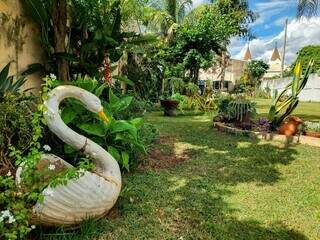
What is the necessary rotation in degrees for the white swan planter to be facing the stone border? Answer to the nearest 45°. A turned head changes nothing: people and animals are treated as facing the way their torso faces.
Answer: approximately 45° to its left

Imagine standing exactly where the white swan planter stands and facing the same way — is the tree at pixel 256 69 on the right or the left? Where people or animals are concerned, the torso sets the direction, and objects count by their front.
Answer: on its left

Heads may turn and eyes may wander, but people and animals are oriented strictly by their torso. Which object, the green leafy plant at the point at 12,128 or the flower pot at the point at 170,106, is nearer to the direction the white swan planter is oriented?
the flower pot

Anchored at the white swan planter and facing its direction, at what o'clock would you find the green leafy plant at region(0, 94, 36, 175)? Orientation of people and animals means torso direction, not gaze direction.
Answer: The green leafy plant is roughly at 7 o'clock from the white swan planter.

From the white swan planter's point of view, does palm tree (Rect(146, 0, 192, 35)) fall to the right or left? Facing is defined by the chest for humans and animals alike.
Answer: on its left

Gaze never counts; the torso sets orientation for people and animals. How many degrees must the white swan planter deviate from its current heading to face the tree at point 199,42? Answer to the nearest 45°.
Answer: approximately 45° to its left

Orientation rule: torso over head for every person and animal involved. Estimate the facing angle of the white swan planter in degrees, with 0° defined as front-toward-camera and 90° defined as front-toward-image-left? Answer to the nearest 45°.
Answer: approximately 270°

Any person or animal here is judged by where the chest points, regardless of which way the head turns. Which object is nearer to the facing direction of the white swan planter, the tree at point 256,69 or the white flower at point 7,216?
the tree

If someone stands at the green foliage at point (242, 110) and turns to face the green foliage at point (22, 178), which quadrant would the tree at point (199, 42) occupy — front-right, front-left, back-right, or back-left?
back-right
